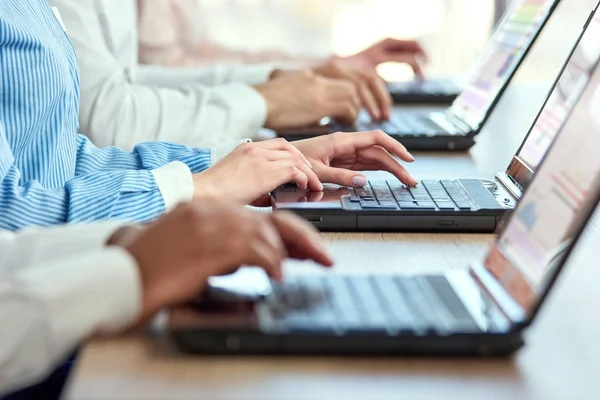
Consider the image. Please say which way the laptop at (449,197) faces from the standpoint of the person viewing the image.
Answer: facing to the left of the viewer

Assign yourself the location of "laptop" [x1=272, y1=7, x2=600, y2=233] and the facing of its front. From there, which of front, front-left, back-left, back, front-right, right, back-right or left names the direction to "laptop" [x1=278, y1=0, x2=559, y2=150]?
right

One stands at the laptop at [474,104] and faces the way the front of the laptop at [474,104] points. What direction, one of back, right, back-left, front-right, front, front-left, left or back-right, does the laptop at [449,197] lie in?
left

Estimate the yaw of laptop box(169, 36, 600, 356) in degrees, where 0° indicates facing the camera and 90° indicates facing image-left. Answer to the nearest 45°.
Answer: approximately 90°

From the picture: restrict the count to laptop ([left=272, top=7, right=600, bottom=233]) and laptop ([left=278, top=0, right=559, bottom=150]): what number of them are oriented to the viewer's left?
2

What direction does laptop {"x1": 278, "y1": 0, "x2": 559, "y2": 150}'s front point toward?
to the viewer's left

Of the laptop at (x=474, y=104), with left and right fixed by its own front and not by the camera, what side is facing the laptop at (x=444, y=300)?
left
